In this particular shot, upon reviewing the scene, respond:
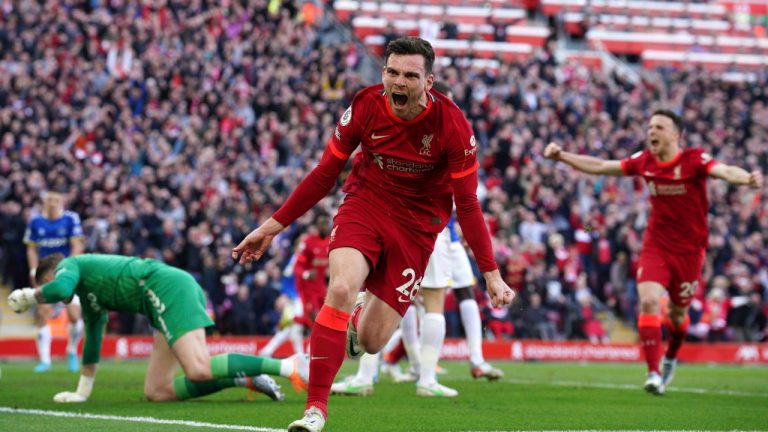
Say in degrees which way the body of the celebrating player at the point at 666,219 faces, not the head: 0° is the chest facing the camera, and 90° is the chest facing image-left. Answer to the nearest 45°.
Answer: approximately 45°

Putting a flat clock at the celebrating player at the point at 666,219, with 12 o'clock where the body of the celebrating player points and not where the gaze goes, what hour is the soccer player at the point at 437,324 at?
The soccer player is roughly at 1 o'clock from the celebrating player.

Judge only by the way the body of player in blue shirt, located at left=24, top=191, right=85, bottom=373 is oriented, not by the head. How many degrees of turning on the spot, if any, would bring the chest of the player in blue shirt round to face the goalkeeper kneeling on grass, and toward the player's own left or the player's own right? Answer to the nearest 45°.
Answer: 0° — they already face them

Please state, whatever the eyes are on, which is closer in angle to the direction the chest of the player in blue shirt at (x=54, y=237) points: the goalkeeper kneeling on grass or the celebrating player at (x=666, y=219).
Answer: the goalkeeper kneeling on grass
